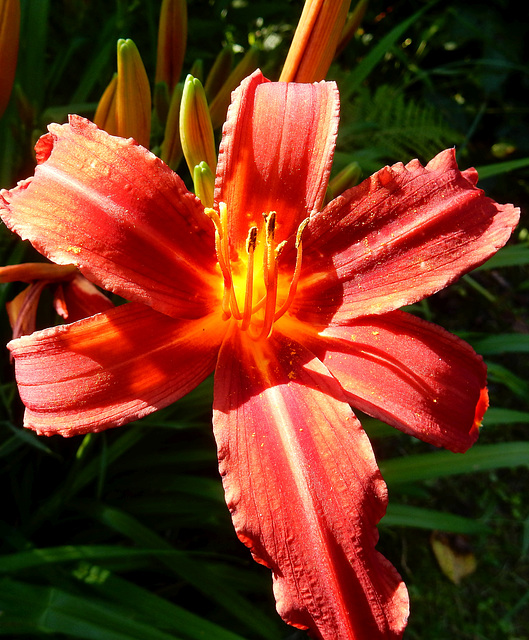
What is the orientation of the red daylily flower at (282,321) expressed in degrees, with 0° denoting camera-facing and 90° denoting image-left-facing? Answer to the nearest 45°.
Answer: approximately 0°

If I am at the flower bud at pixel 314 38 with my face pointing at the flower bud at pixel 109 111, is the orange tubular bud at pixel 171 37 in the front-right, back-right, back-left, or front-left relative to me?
front-right
